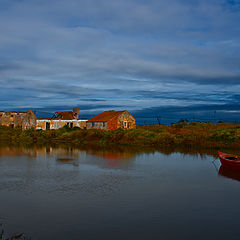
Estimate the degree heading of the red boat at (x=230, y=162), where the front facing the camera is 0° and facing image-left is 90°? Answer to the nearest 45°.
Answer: approximately 90°
